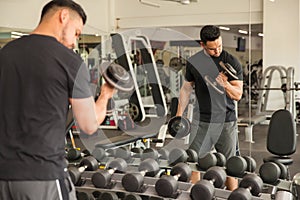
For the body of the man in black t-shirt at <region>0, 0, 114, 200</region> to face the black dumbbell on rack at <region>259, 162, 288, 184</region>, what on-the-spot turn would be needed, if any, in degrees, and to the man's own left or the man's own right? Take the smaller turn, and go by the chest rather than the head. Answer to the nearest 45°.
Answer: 0° — they already face it

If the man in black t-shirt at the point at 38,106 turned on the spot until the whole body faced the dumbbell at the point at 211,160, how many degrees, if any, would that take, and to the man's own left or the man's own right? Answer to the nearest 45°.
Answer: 0° — they already face it

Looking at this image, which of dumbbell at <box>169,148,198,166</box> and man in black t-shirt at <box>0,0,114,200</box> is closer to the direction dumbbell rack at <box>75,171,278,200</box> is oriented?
the man in black t-shirt

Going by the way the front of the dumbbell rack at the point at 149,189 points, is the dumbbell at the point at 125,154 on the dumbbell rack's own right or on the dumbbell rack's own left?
on the dumbbell rack's own right

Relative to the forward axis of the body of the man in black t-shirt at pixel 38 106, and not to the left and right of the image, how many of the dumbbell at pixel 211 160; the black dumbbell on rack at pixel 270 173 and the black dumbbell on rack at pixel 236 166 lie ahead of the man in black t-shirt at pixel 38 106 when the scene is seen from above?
3

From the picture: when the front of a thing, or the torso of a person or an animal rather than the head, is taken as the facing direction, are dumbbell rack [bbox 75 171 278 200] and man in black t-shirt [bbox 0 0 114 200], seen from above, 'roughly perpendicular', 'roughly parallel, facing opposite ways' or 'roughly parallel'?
roughly parallel, facing opposite ways

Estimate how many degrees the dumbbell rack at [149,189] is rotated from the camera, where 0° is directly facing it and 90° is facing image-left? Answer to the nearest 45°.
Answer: approximately 45°

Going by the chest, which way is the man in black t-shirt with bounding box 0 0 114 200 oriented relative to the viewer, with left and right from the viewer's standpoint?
facing away from the viewer and to the right of the viewer
